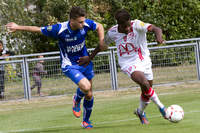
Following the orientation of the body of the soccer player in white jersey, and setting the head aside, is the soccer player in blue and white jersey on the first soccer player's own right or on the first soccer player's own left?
on the first soccer player's own right

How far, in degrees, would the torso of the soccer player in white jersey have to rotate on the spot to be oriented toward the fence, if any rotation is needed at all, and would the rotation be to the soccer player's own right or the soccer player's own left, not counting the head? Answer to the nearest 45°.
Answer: approximately 180°

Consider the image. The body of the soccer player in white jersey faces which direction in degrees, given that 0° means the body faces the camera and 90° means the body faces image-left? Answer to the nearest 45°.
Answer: approximately 0°
